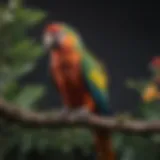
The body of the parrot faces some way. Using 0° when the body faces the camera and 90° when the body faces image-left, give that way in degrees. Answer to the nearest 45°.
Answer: approximately 45°
